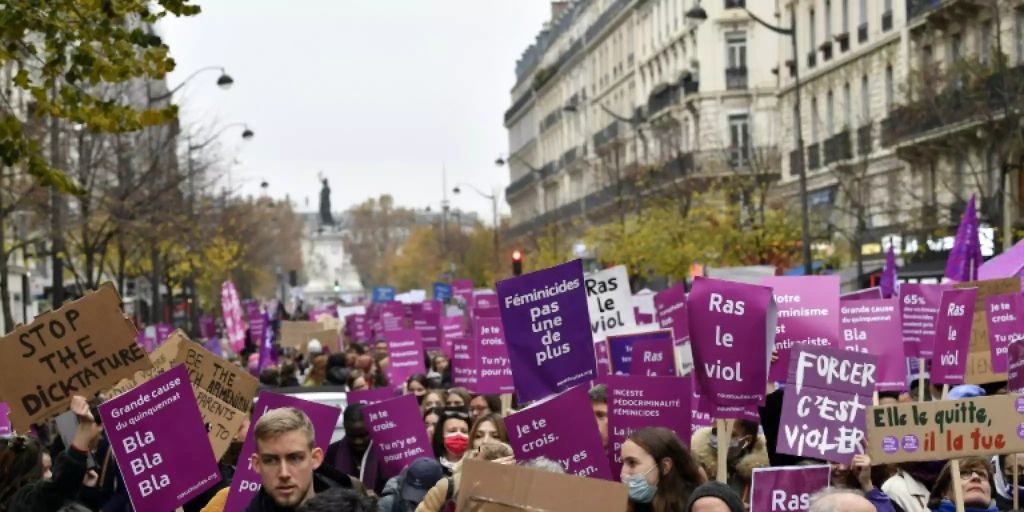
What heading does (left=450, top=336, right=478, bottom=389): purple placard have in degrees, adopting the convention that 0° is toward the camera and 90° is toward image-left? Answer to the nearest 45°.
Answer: approximately 0°

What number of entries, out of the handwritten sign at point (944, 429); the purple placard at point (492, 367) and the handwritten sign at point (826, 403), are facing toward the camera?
3

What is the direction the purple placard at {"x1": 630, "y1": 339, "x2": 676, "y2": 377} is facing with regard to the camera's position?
facing the viewer

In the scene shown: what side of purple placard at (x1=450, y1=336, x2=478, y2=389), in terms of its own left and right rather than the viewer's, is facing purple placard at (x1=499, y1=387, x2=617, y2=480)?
front

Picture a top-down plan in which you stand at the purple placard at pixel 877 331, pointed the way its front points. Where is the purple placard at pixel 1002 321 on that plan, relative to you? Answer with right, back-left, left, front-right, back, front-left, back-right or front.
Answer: back-left

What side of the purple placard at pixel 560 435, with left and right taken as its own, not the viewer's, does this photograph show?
front

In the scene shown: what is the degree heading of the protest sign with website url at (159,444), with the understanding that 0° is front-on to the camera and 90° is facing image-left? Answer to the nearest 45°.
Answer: approximately 0°

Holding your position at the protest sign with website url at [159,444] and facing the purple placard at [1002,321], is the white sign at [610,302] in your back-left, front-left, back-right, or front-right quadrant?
front-left

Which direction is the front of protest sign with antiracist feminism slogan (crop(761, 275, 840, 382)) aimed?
toward the camera

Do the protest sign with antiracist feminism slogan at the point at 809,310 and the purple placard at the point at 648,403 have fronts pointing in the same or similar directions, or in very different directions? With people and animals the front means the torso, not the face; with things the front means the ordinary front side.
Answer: same or similar directions
